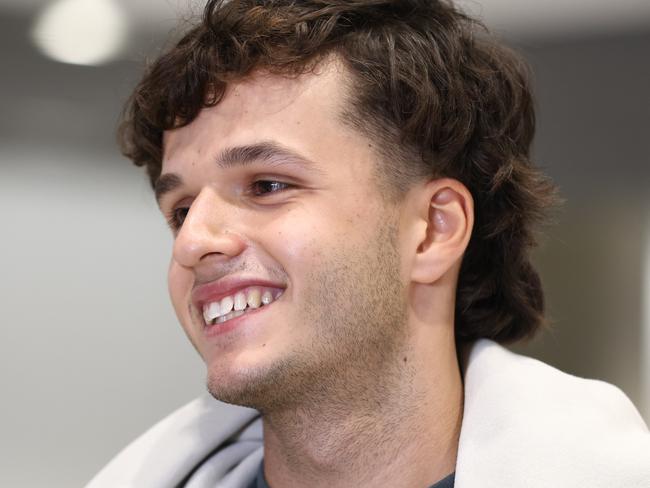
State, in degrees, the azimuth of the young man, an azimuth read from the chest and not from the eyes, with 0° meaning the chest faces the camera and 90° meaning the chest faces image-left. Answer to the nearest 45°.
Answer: approximately 45°

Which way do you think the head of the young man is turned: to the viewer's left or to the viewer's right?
to the viewer's left
